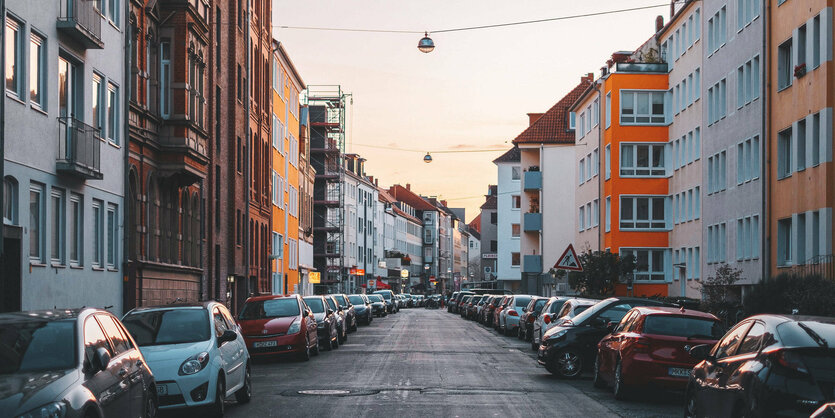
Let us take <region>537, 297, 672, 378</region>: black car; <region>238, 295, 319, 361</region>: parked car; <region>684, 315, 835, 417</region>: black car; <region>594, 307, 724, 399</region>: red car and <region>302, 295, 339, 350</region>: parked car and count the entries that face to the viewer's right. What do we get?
0

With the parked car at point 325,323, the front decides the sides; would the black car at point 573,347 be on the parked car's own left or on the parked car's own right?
on the parked car's own left

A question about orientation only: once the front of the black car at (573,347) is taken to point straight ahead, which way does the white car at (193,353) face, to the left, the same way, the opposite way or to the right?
the same way

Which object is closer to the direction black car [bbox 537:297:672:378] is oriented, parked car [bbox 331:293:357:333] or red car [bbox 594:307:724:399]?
the red car

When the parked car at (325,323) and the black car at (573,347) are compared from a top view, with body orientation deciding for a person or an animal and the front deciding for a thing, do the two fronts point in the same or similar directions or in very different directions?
same or similar directions

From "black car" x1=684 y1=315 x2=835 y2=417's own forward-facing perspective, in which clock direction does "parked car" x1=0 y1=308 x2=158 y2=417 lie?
The parked car is roughly at 10 o'clock from the black car.

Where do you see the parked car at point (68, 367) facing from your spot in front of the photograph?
facing the viewer and to the left of the viewer

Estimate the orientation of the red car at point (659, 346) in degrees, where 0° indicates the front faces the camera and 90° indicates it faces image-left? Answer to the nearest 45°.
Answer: approximately 135°

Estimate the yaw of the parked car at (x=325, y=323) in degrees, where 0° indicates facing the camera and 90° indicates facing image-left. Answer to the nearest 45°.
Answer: approximately 45°

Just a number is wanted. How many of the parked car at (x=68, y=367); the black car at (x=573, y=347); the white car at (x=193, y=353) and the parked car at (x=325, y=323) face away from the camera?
0

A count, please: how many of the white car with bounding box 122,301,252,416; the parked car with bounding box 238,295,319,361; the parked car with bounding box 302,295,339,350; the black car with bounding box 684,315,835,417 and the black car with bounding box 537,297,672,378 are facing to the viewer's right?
0

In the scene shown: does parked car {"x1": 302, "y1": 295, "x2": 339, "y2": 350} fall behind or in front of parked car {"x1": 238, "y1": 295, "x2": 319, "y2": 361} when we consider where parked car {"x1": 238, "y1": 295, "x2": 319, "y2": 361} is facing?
behind

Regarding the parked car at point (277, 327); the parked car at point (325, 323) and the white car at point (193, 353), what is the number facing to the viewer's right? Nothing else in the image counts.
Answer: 0

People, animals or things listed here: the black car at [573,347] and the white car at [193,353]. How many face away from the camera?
0
